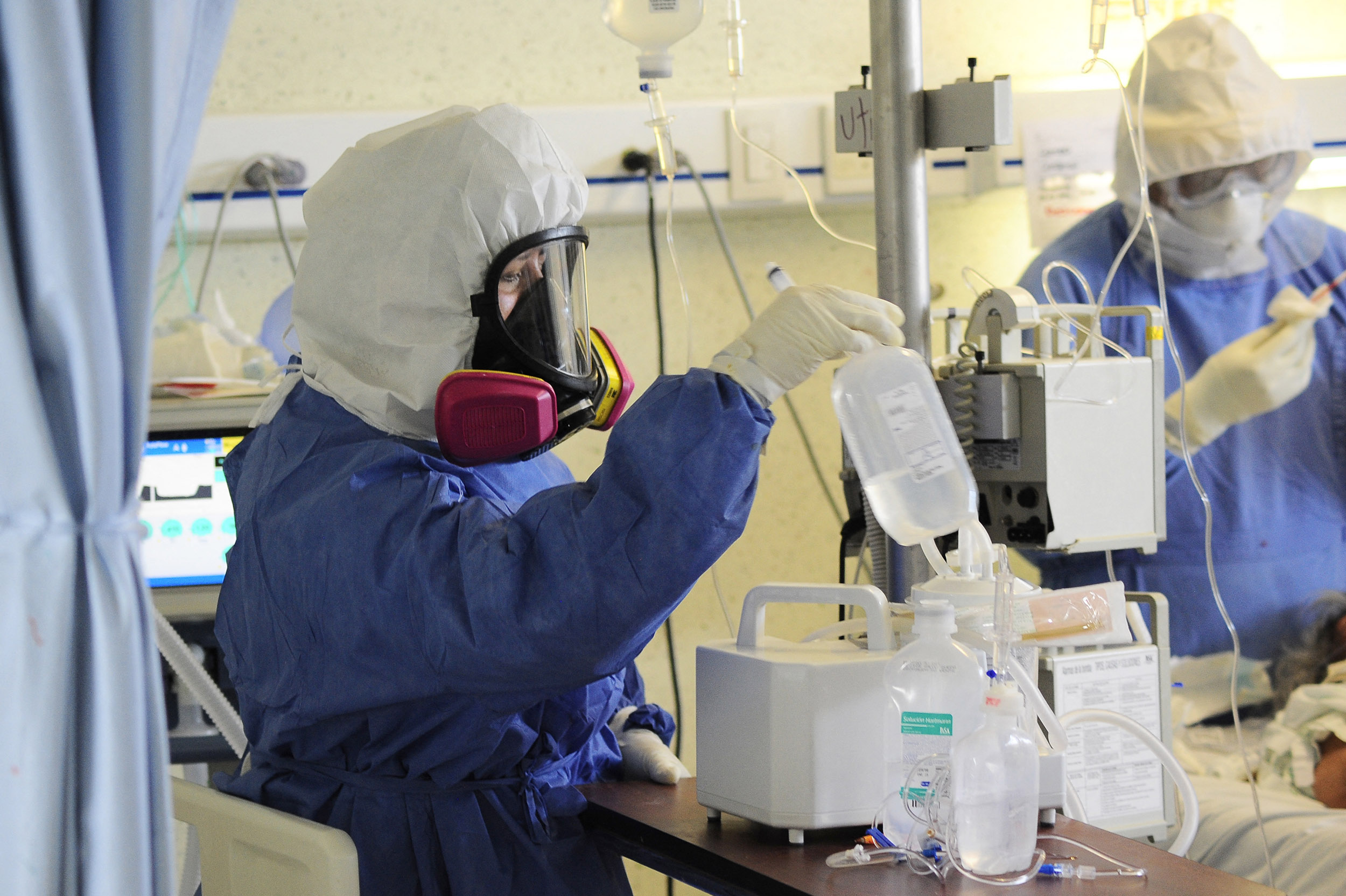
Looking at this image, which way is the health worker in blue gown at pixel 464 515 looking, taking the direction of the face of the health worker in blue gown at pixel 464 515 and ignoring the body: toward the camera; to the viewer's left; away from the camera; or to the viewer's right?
to the viewer's right

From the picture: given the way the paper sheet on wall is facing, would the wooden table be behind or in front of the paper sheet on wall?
in front

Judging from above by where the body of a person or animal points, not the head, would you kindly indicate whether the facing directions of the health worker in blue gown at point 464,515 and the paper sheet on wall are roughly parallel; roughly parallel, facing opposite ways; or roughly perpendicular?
roughly perpendicular

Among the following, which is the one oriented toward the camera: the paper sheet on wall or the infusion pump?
the paper sheet on wall

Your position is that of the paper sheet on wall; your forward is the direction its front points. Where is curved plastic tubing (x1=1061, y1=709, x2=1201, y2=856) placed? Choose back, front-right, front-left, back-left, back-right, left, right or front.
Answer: front

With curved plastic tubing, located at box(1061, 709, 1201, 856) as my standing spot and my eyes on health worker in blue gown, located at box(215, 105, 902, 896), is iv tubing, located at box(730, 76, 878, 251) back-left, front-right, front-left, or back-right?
front-right

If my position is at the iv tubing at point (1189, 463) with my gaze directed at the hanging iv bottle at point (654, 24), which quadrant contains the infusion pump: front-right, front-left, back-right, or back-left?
front-left

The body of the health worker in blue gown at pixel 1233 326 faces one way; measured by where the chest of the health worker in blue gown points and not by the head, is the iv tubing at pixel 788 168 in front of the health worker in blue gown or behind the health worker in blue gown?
in front

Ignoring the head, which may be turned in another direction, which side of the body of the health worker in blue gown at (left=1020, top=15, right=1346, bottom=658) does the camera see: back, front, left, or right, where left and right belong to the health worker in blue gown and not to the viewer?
front

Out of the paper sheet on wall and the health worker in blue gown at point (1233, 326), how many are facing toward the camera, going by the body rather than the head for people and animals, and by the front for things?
2
